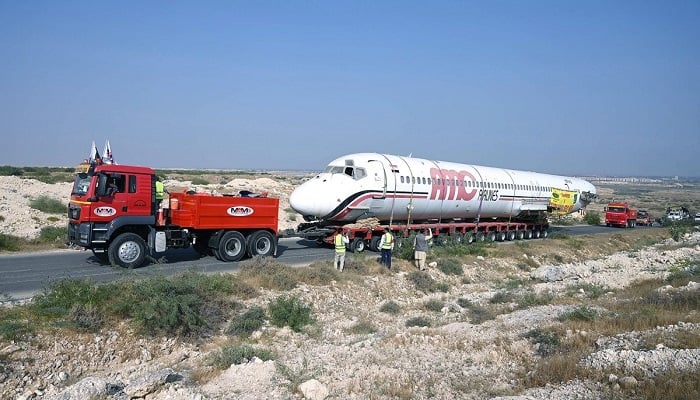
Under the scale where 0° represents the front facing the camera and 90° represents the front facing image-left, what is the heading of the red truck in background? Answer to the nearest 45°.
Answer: approximately 45°

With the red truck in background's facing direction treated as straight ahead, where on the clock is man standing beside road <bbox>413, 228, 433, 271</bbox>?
The man standing beside road is roughly at 11 o'clock from the red truck in background.

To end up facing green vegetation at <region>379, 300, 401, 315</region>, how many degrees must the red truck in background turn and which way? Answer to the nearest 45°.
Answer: approximately 45° to its left

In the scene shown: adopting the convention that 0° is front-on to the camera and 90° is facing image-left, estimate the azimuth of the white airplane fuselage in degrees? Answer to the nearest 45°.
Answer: approximately 45°

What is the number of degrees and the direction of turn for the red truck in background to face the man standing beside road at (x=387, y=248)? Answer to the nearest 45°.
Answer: approximately 45° to its left

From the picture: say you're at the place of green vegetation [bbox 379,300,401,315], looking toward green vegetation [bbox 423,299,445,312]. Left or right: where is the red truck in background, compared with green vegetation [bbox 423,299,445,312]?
left

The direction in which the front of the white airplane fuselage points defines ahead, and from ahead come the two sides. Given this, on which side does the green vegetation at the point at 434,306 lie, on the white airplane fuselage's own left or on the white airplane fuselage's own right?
on the white airplane fuselage's own left

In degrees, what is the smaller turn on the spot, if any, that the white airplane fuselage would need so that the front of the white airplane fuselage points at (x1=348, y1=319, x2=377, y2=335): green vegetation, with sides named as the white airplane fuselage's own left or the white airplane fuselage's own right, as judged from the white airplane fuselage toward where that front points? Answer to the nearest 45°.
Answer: approximately 45° to the white airplane fuselage's own left

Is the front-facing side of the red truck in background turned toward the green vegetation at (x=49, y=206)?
yes
